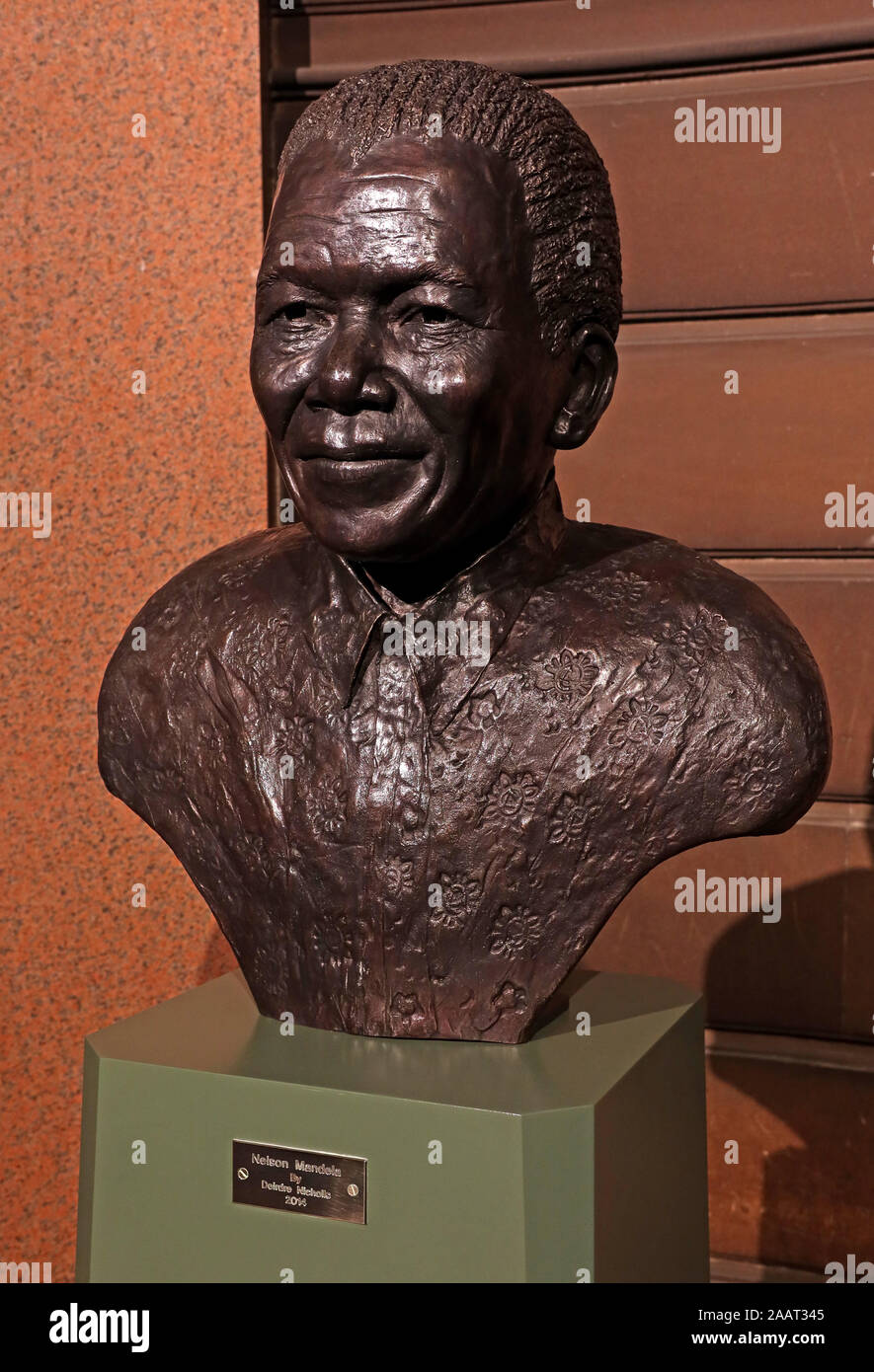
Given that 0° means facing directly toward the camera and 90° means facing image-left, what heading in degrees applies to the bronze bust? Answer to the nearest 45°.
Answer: approximately 45°
